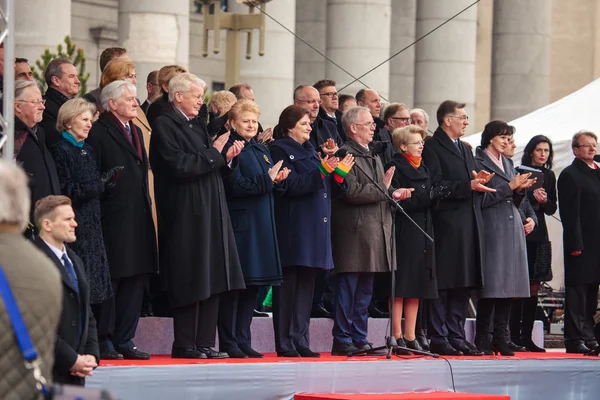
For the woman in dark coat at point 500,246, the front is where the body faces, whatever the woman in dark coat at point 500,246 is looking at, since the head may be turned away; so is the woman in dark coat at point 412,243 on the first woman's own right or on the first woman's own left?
on the first woman's own right

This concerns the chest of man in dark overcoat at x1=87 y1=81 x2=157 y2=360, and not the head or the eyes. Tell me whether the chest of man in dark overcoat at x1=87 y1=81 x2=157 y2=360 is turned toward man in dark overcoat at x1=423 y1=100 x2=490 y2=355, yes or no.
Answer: no

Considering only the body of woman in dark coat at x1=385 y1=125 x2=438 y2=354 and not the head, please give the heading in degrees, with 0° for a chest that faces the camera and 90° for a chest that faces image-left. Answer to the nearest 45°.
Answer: approximately 315°

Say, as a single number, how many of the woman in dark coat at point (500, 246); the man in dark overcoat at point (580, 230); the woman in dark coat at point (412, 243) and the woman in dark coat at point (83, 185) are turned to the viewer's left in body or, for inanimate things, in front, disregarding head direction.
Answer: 0

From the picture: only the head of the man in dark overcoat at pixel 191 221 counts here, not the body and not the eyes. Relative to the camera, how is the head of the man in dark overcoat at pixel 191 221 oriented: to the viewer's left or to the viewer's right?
to the viewer's right

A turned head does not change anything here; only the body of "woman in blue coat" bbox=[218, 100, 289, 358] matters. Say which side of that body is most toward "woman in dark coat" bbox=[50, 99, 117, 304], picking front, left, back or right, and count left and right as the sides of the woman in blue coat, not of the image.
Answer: right

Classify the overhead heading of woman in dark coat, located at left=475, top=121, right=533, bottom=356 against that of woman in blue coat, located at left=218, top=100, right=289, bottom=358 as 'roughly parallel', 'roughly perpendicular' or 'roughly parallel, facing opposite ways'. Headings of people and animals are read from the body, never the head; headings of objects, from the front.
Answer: roughly parallel

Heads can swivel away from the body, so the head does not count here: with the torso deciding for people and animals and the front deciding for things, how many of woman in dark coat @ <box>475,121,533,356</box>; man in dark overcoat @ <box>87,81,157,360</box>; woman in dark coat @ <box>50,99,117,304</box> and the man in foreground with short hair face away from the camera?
0

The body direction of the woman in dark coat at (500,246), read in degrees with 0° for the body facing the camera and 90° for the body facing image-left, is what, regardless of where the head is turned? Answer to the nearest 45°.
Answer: approximately 315°

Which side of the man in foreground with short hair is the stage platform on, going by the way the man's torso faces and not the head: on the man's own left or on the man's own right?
on the man's own left

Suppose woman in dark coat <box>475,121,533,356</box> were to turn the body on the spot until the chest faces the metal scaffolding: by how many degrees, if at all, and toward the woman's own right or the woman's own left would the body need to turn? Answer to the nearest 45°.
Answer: approximately 90° to the woman's own right

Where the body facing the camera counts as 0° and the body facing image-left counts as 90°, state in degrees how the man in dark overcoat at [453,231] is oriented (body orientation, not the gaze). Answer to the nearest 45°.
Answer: approximately 315°

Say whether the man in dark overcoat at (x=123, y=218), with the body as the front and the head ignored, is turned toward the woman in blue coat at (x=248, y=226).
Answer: no

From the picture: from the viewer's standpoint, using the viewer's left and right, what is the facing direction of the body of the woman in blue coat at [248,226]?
facing the viewer and to the right of the viewer

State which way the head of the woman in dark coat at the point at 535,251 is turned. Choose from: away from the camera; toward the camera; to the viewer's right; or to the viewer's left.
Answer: toward the camera

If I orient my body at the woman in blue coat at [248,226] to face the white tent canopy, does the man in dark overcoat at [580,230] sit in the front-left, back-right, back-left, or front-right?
front-right

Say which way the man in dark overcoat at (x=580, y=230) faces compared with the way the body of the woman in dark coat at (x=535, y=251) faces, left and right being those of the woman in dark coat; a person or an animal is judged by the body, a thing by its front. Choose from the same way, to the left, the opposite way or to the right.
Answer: the same way

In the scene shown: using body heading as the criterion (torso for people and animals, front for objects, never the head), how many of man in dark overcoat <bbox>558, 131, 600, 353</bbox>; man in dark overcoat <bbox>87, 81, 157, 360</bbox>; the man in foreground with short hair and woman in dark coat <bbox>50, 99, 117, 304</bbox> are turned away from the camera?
0

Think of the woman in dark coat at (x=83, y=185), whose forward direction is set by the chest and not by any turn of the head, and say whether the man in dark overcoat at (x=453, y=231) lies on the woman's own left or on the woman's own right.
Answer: on the woman's own left

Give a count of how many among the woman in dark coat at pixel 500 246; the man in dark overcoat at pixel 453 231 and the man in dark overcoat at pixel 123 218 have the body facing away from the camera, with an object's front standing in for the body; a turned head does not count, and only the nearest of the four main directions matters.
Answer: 0
